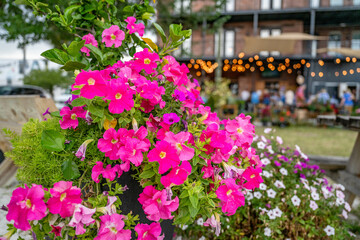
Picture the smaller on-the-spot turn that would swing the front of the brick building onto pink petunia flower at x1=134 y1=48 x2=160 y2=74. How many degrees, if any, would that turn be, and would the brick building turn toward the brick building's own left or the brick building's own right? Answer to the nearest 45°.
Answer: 0° — it already faces it

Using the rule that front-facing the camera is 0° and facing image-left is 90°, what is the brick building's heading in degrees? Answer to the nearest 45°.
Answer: approximately 0°

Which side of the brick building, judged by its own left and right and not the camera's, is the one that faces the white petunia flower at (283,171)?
front

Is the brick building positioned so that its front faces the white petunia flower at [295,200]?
yes

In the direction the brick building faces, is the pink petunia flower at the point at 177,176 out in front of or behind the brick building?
in front
